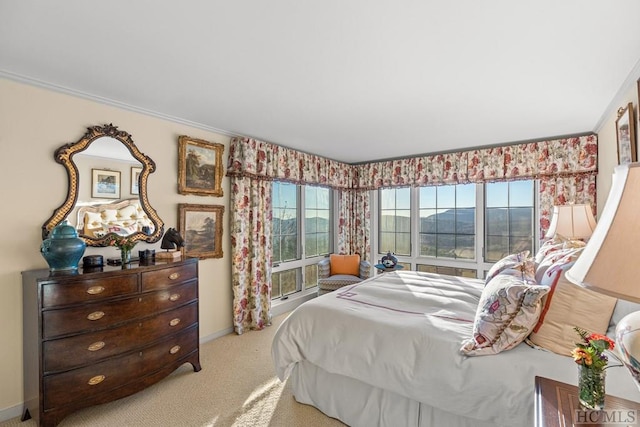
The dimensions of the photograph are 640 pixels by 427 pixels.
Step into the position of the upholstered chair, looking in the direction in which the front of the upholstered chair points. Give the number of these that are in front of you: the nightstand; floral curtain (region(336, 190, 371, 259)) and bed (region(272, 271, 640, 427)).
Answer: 2

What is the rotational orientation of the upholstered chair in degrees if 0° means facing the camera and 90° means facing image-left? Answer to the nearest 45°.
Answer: approximately 0°

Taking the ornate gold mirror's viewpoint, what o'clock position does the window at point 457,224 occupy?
The window is roughly at 11 o'clock from the ornate gold mirror.

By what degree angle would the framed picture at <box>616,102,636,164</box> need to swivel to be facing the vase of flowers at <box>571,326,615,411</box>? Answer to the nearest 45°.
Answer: approximately 90° to its left

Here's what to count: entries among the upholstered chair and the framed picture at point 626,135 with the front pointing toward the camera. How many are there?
1

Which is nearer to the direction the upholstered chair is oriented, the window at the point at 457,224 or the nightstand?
the nightstand

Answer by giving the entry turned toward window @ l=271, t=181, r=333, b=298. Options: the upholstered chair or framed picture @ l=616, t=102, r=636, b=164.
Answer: the framed picture

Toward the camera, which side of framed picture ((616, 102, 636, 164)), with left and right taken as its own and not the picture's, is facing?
left
